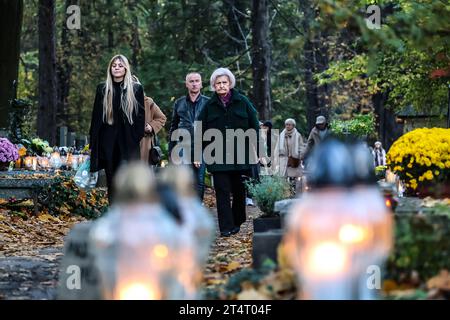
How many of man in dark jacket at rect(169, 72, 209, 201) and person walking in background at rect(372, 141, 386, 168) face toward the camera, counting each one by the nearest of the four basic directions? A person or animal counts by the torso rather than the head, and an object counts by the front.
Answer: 2

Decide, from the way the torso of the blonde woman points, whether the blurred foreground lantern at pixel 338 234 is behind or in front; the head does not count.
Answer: in front

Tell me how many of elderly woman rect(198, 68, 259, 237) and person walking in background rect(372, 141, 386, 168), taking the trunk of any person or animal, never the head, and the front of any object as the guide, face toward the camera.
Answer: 2

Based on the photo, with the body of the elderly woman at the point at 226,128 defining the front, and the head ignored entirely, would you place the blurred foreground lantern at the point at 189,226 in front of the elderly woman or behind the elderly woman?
in front

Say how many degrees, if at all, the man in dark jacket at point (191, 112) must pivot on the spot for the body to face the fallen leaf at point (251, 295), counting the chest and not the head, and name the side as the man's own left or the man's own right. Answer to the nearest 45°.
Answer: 0° — they already face it

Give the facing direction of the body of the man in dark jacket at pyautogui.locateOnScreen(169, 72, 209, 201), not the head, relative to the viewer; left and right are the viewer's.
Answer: facing the viewer

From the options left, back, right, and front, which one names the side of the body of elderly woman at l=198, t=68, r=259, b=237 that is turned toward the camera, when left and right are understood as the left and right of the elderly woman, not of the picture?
front

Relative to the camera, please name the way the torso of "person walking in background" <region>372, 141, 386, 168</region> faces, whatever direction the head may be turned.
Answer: toward the camera

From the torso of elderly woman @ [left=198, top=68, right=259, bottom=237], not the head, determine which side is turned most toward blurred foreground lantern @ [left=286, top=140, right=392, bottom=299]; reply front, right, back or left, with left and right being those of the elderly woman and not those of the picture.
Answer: front
